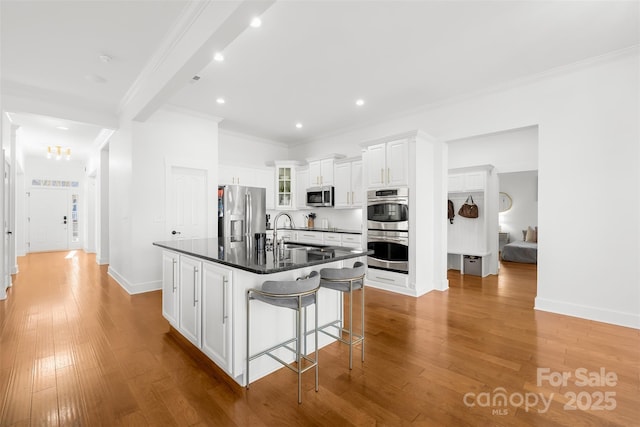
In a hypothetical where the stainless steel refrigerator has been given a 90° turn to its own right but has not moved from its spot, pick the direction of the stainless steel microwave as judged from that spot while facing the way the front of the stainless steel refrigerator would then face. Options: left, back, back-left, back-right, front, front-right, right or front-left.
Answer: back-left

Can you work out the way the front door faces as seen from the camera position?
facing the viewer

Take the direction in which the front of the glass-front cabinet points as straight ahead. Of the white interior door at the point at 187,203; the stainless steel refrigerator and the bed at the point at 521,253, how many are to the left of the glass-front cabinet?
1

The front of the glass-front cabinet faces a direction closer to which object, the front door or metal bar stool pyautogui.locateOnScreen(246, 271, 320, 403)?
the metal bar stool

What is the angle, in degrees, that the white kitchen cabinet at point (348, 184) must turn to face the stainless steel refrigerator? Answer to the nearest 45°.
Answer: approximately 45° to its right

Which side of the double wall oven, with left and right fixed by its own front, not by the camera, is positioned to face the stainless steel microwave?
right

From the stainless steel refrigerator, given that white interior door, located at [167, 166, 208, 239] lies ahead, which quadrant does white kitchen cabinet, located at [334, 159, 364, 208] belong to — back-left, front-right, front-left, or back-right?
back-left

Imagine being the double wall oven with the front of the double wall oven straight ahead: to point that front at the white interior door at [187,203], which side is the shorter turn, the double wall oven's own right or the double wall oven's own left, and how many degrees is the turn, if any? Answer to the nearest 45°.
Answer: approximately 45° to the double wall oven's own right

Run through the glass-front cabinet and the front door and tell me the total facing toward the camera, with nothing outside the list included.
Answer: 2

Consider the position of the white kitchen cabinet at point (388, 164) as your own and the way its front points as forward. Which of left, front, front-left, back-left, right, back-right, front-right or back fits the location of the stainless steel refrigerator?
front-right

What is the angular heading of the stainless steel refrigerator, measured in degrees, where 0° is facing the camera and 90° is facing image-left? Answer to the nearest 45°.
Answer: approximately 315°

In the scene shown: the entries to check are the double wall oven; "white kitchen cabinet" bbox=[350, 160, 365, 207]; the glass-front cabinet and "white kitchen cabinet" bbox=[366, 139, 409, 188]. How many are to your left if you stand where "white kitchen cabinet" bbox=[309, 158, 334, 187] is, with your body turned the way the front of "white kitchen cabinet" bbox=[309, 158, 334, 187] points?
3

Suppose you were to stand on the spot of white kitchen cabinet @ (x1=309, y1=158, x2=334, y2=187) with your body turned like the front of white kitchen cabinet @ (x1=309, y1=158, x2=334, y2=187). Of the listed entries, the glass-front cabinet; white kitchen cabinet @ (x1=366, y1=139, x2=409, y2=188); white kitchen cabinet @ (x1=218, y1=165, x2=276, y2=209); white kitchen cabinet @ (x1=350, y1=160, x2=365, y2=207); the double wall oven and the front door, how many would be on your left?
3
